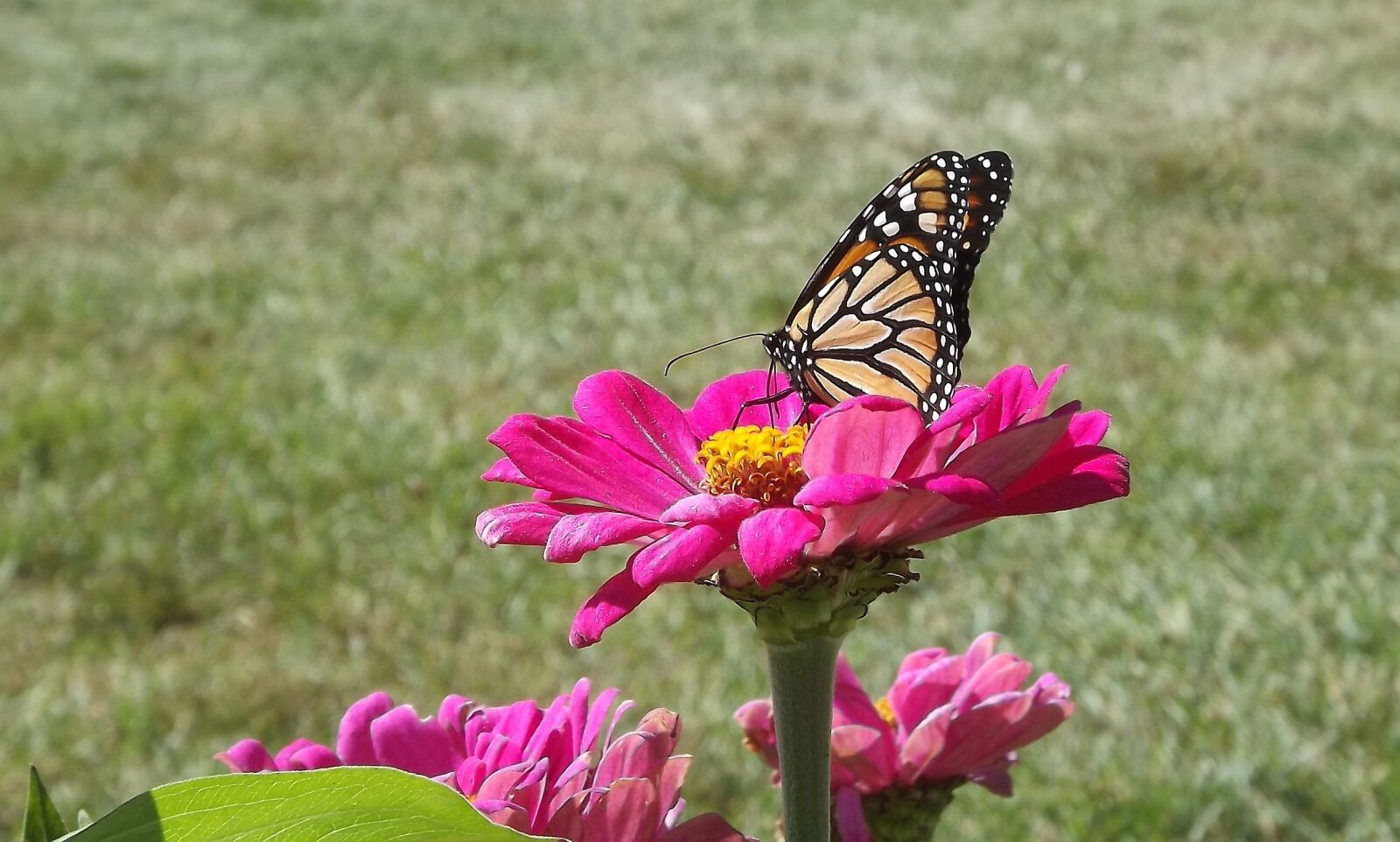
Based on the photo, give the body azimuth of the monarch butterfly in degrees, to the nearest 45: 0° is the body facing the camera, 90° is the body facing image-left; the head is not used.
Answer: approximately 90°
